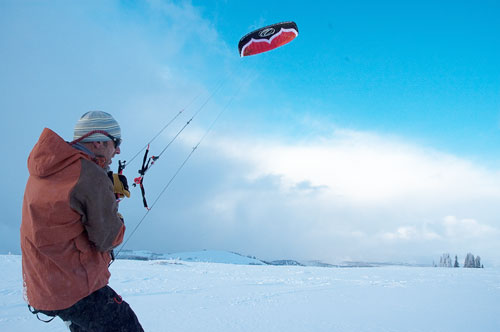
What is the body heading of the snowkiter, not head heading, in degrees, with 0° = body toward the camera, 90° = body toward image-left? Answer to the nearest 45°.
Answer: approximately 225°

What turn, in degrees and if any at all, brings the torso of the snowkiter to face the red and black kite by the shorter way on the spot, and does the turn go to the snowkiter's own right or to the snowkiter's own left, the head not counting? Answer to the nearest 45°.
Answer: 0° — they already face it
